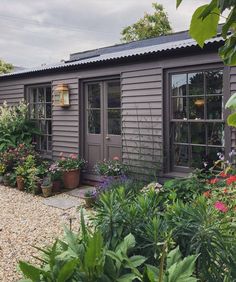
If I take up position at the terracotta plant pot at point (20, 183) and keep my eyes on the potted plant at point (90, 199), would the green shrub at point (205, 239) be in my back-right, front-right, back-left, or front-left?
front-right

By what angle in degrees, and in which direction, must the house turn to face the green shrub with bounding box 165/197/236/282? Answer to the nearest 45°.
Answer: approximately 45° to its left

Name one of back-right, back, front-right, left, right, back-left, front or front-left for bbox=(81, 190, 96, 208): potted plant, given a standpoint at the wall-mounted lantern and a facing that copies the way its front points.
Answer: front-left

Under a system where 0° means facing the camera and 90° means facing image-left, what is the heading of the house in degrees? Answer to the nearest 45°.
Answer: approximately 45°

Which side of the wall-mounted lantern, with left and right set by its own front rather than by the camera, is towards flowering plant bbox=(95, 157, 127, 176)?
left

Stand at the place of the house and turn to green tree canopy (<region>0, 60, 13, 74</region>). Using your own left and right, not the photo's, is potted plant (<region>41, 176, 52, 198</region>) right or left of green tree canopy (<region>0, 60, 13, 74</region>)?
left

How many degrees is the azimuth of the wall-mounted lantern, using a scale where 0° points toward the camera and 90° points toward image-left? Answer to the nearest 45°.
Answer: approximately 45°

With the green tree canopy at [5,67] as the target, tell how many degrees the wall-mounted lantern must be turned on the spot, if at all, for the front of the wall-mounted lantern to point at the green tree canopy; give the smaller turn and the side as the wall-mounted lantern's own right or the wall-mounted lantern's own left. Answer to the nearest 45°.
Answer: approximately 135° to the wall-mounted lantern's own right
